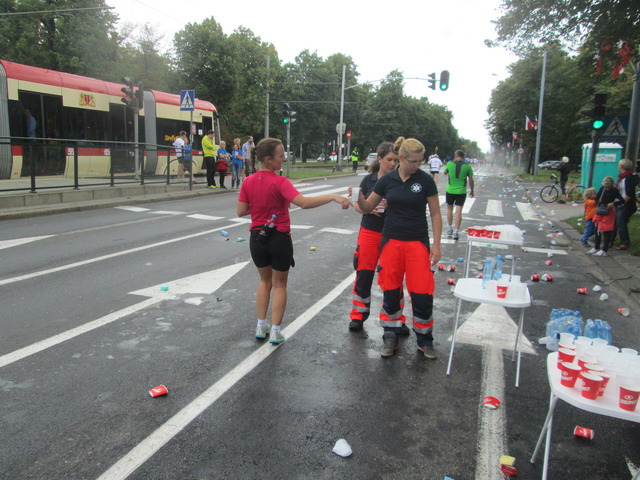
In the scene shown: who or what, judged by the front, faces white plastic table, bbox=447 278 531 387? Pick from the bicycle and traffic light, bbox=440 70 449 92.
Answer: the traffic light

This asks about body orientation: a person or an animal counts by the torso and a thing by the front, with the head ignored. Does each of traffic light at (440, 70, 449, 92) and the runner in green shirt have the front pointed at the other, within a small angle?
yes

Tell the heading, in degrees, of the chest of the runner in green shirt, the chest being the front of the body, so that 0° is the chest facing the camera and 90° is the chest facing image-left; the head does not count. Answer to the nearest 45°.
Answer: approximately 180°

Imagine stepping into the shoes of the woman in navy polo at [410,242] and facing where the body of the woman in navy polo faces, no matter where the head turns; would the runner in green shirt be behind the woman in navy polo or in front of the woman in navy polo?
behind

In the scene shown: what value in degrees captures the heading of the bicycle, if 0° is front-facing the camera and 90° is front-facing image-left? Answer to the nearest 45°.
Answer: approximately 90°

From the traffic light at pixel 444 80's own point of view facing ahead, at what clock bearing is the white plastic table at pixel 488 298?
The white plastic table is roughly at 12 o'clock from the traffic light.

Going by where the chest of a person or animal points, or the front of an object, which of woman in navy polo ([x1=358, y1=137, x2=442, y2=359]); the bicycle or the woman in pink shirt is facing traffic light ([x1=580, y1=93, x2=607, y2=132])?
the woman in pink shirt

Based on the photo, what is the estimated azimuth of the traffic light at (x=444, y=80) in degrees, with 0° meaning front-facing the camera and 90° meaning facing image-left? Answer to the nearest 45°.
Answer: approximately 0°

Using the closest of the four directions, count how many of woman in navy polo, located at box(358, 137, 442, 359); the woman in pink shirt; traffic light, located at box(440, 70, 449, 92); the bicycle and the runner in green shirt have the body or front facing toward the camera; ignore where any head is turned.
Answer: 2

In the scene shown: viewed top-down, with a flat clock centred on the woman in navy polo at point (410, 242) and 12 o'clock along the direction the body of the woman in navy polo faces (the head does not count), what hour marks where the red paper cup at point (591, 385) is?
The red paper cup is roughly at 11 o'clock from the woman in navy polo.

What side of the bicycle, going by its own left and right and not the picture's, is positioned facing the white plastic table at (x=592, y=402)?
left
